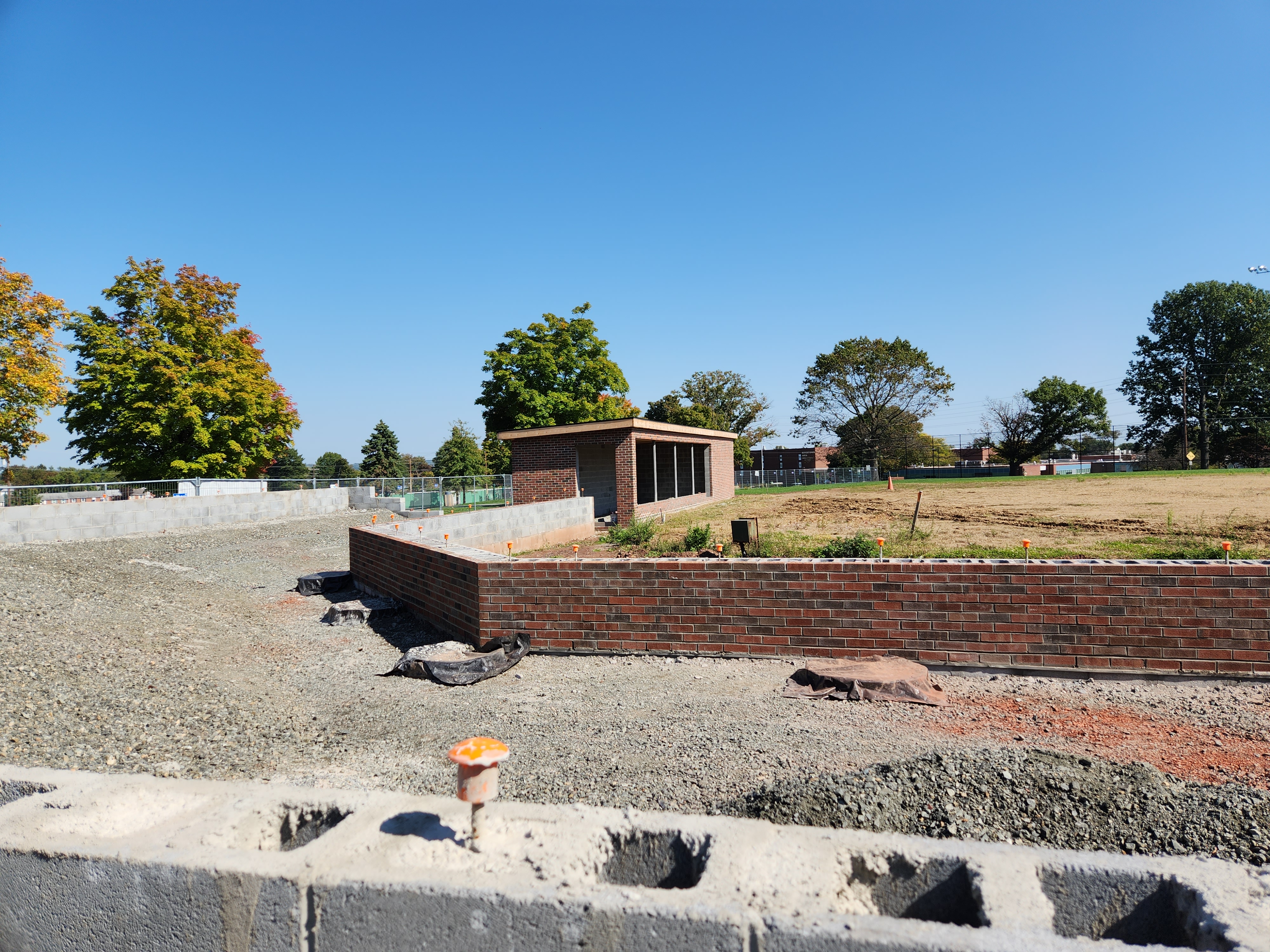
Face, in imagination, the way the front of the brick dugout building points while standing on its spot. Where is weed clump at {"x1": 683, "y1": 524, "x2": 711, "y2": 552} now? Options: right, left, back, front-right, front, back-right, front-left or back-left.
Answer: front-right

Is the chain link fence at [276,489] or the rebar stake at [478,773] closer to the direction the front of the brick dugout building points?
the rebar stake

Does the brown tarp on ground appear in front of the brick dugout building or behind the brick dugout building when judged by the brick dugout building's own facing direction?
in front

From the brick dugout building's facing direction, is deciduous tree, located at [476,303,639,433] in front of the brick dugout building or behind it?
behind

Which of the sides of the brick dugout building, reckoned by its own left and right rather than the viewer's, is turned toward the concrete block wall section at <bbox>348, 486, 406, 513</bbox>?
back

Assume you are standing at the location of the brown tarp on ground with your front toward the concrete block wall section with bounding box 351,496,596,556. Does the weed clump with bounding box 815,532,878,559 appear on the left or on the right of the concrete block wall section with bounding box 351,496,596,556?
right

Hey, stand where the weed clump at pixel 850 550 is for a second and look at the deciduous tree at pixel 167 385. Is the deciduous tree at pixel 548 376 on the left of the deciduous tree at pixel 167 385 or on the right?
right

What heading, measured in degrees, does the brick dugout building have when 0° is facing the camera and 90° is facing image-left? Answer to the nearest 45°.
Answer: approximately 315°

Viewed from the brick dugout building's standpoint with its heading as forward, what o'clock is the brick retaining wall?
The brick retaining wall is roughly at 1 o'clock from the brick dugout building.

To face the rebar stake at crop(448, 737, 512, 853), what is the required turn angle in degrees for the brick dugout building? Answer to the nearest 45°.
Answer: approximately 45° to its right

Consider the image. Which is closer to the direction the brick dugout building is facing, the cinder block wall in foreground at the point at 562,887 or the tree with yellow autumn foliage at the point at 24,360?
the cinder block wall in foreground

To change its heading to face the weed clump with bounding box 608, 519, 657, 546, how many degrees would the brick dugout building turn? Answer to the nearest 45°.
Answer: approximately 45° to its right
